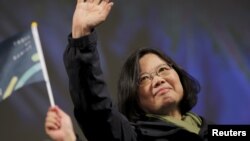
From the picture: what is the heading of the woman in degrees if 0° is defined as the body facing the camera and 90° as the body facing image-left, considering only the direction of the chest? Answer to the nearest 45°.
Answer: approximately 315°
